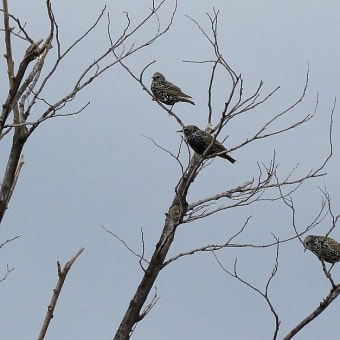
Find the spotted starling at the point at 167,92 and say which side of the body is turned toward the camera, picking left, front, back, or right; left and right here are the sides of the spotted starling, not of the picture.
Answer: left
